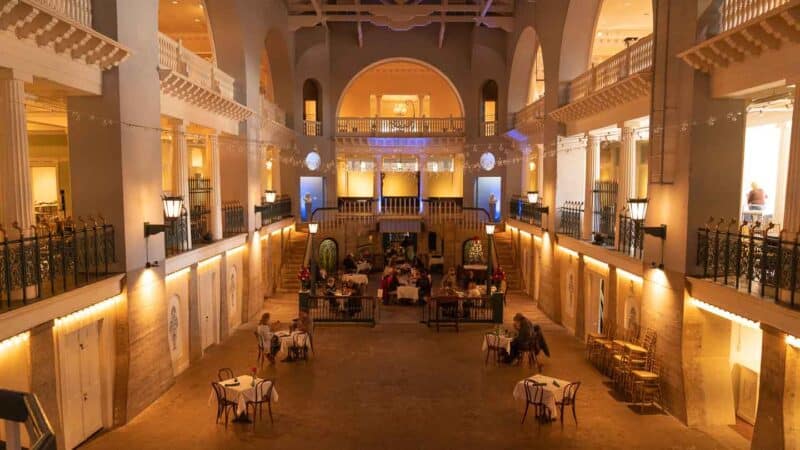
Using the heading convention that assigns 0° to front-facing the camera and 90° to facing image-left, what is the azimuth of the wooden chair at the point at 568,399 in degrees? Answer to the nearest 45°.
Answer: approximately 135°

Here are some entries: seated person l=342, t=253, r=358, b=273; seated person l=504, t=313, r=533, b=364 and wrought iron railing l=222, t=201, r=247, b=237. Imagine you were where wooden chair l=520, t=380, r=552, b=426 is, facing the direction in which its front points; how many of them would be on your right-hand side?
0

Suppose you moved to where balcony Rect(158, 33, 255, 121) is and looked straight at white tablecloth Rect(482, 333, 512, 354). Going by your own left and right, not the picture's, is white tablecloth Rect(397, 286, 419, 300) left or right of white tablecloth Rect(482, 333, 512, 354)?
left

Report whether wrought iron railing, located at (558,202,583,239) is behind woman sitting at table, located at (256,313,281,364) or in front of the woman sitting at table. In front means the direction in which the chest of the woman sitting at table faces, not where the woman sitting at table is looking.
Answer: in front

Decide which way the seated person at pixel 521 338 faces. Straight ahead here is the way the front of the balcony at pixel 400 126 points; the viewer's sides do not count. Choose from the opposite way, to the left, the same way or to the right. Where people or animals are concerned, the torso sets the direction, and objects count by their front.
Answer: to the right

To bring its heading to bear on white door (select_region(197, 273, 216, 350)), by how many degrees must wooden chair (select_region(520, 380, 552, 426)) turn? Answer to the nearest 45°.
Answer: approximately 135° to its left

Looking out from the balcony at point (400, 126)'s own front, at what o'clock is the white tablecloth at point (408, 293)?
The white tablecloth is roughly at 12 o'clock from the balcony.

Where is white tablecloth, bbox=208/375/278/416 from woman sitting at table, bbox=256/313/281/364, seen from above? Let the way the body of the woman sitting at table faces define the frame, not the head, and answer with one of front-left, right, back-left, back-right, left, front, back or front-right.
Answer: right

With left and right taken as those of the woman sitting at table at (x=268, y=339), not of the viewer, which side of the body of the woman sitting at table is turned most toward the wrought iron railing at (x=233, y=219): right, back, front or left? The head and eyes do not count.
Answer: left

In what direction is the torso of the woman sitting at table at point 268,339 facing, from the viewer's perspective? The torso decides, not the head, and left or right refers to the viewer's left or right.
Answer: facing to the right of the viewer

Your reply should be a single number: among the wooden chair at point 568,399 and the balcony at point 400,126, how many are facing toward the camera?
1

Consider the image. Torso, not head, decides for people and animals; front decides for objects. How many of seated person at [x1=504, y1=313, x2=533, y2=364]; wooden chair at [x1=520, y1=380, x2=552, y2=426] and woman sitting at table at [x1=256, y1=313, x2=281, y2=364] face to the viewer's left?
1

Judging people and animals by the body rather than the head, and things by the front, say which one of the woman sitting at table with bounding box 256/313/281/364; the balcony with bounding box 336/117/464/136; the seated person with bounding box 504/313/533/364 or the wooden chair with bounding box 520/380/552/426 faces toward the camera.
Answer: the balcony

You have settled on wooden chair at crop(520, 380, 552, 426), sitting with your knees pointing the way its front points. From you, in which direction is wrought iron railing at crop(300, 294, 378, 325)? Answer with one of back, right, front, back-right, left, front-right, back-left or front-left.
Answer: left

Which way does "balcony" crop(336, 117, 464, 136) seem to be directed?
toward the camera

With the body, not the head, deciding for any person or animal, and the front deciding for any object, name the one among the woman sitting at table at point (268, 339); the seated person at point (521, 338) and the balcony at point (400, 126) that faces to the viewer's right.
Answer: the woman sitting at table

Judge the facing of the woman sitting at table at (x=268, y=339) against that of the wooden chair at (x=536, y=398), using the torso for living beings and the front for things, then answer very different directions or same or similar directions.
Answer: same or similar directions

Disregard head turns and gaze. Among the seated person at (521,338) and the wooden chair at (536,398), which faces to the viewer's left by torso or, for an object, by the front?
the seated person
